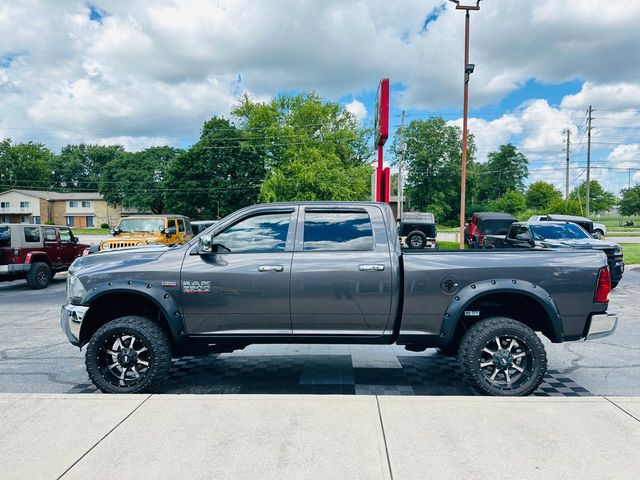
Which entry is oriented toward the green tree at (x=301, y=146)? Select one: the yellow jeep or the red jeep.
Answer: the red jeep

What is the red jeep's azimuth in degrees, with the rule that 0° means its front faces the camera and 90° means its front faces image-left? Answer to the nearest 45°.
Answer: approximately 225°

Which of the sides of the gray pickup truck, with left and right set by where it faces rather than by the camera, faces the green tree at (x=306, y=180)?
right

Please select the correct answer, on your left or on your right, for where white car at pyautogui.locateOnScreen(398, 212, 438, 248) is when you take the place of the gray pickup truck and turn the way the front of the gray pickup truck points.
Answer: on your right

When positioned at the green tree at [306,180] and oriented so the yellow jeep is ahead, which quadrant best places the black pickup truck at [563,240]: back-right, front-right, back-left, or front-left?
front-left

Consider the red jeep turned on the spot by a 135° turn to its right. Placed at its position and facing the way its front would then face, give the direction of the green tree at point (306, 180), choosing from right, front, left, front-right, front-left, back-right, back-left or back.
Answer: back-left

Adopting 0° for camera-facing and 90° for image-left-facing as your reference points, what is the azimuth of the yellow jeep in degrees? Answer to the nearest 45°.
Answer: approximately 45°

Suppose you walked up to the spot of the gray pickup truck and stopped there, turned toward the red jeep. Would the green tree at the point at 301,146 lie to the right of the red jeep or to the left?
right

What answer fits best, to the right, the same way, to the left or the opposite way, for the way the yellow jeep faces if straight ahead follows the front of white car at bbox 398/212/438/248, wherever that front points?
the opposite way

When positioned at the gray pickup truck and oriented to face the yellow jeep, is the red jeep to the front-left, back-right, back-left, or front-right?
front-left

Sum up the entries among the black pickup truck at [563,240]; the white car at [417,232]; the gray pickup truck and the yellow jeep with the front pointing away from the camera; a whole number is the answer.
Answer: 1

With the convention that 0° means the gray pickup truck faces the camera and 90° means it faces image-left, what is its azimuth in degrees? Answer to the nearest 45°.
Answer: approximately 90°

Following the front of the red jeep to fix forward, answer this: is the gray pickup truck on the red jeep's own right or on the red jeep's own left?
on the red jeep's own right

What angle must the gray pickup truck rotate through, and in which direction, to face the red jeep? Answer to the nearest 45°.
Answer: approximately 45° to its right
